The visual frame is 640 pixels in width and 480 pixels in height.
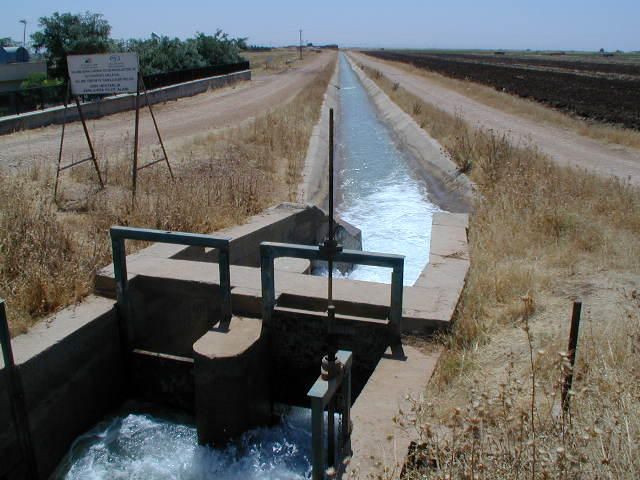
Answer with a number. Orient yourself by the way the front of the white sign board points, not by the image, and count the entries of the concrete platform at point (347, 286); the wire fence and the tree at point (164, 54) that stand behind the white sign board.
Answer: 2

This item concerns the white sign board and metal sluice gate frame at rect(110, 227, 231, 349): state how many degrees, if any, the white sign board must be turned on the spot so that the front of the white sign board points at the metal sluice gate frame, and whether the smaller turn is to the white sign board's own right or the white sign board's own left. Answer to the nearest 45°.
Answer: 0° — it already faces it

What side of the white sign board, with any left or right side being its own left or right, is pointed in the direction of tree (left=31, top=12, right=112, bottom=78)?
back

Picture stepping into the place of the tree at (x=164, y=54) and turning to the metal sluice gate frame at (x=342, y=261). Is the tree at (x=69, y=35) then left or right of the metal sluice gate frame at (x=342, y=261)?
right

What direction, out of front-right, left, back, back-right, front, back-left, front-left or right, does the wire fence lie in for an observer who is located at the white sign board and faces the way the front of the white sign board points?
back

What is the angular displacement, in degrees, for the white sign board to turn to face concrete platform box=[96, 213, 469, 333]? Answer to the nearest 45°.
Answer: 0° — it already faces it

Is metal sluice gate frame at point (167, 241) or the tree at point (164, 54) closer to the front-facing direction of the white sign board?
the metal sluice gate frame

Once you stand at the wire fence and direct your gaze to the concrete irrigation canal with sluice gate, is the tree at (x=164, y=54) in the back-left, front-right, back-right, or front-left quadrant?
back-left

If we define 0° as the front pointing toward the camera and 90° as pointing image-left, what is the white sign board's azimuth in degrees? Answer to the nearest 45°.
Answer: approximately 0°

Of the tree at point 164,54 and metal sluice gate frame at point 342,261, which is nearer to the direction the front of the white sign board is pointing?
the metal sluice gate frame

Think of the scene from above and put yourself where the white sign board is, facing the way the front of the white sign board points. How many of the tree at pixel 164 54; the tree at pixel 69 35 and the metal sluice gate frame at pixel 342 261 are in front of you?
1

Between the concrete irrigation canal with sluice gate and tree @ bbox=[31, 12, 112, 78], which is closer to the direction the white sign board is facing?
the concrete irrigation canal with sluice gate

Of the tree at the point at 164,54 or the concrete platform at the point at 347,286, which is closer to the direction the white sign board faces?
the concrete platform

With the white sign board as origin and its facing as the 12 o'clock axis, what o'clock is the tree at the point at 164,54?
The tree is roughly at 6 o'clock from the white sign board.

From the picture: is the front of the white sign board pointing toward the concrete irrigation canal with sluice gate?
yes

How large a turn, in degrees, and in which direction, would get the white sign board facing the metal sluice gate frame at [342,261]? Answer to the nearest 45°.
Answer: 0° — it already faces it
